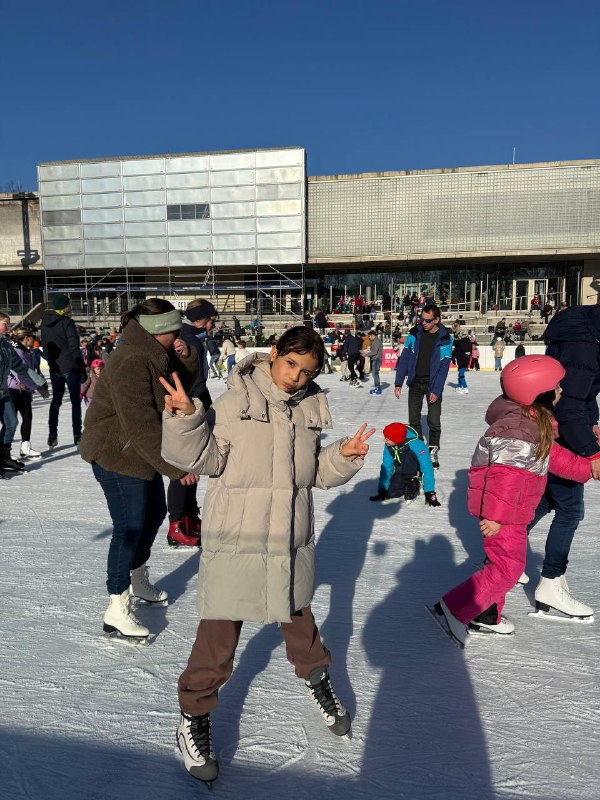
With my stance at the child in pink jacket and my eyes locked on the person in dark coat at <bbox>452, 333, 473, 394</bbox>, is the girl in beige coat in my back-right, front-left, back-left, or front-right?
back-left

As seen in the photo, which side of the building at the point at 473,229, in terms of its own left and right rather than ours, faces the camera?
front

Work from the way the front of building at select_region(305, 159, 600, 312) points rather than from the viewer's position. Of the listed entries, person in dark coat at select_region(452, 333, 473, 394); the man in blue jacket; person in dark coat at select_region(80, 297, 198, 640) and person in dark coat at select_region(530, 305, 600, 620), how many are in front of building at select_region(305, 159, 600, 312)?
4

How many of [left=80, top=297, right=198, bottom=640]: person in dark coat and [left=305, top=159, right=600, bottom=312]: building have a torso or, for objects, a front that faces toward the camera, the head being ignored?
1

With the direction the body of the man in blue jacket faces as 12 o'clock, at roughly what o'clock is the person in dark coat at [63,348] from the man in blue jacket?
The person in dark coat is roughly at 3 o'clock from the man in blue jacket.

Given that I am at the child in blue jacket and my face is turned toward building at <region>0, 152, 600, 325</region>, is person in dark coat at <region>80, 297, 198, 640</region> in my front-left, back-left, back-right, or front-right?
back-left

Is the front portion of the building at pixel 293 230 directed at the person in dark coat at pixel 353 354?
yes

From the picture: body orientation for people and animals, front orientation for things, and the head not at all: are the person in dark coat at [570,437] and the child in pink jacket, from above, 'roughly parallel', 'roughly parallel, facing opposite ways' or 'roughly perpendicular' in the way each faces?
roughly parallel

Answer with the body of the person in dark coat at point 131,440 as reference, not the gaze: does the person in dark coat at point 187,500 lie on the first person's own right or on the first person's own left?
on the first person's own left

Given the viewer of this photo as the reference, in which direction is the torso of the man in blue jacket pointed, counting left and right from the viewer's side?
facing the viewer
